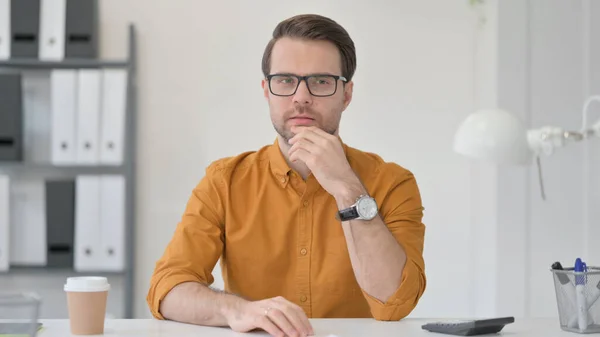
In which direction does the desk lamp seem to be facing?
to the viewer's left

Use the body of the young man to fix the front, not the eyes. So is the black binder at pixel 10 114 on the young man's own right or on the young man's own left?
on the young man's own right

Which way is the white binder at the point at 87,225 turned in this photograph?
toward the camera

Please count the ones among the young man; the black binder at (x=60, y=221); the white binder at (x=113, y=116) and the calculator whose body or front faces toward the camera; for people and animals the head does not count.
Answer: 3

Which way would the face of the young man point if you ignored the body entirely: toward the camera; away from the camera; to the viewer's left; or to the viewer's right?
toward the camera

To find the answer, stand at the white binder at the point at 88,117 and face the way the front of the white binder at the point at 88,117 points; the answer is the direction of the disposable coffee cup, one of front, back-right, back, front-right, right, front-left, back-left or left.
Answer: front

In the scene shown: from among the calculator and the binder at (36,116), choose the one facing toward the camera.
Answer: the binder

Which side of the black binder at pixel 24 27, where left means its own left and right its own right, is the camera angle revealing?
front

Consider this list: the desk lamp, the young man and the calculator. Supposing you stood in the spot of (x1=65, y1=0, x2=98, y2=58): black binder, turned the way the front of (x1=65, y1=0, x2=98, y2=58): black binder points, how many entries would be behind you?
0

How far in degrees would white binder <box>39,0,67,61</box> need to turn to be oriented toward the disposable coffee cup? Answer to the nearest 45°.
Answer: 0° — it already faces it

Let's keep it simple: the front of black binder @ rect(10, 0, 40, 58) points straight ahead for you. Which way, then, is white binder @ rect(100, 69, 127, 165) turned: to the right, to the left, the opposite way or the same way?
the same way

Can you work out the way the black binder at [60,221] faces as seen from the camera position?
facing the viewer

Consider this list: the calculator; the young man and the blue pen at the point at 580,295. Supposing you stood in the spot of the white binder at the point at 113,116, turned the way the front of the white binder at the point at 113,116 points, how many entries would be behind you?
0

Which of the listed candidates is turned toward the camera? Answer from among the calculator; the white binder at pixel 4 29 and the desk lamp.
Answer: the white binder

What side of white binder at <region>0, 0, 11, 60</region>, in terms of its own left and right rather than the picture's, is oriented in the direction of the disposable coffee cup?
front
